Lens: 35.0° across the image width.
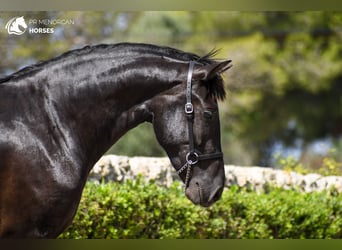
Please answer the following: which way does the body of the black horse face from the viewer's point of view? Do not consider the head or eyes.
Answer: to the viewer's right
